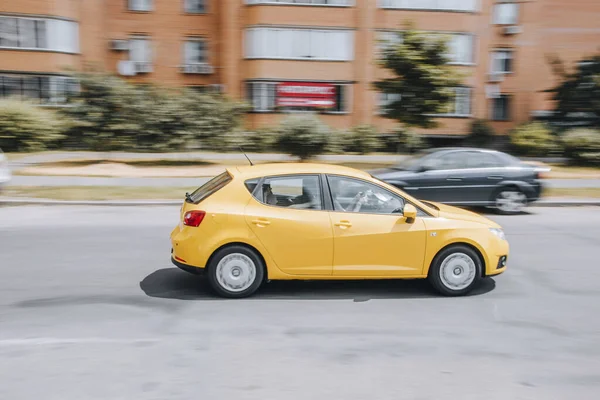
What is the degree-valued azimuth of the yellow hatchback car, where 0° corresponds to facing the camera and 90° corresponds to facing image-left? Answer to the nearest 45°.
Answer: approximately 270°

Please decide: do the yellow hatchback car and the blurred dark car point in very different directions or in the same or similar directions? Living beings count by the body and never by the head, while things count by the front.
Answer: very different directions

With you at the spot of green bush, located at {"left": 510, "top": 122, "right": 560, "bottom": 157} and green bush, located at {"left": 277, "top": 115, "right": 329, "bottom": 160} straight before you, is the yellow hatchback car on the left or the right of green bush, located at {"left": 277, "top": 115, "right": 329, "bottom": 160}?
left

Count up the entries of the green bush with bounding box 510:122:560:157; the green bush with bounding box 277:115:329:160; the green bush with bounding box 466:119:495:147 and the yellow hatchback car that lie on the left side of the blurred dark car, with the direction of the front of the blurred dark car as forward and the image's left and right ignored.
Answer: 1

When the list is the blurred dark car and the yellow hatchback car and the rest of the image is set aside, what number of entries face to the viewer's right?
1

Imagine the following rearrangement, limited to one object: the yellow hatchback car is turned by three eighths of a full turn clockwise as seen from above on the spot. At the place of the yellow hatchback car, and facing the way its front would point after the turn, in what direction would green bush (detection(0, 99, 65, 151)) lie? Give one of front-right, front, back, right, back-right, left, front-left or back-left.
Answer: right

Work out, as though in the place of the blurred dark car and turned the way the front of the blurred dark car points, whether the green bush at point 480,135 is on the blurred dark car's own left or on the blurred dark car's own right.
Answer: on the blurred dark car's own right

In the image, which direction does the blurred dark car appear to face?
to the viewer's left

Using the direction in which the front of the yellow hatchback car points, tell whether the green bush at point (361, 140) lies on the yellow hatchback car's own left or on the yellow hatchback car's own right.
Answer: on the yellow hatchback car's own left

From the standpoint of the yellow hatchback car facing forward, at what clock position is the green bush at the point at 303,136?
The green bush is roughly at 9 o'clock from the yellow hatchback car.

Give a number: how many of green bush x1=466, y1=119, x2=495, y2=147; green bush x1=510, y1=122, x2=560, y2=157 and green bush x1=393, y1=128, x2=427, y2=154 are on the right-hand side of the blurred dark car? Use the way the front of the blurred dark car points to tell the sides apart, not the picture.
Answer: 3
